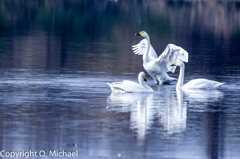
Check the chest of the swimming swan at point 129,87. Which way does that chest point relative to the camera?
to the viewer's right

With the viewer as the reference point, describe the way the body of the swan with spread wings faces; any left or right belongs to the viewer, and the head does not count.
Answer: facing the viewer and to the left of the viewer
